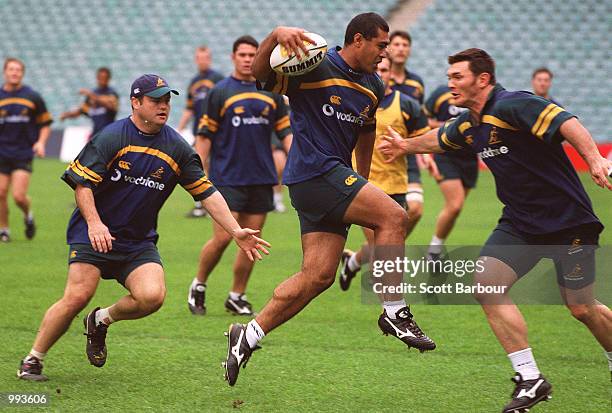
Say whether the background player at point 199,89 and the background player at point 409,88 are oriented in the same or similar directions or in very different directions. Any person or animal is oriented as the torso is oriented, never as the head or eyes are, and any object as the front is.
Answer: same or similar directions

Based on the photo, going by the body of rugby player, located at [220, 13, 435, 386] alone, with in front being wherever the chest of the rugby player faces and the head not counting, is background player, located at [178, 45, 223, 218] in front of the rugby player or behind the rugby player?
behind

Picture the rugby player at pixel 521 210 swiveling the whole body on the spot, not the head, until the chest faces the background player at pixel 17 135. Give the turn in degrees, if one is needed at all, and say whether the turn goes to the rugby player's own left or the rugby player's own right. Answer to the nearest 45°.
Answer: approximately 90° to the rugby player's own right

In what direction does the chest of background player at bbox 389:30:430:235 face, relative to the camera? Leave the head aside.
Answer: toward the camera

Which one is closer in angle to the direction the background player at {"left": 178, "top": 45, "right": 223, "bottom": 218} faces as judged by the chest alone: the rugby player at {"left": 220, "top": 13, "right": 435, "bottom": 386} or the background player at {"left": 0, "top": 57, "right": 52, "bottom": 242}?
the rugby player

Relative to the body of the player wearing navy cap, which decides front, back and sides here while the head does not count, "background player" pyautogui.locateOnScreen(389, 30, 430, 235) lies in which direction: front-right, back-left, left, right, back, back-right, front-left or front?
left

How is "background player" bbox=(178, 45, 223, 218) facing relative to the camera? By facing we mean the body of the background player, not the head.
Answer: toward the camera

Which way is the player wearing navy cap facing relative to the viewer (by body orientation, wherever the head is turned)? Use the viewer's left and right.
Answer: facing the viewer and to the right of the viewer

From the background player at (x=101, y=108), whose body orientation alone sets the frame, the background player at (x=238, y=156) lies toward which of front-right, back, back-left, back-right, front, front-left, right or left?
front-left

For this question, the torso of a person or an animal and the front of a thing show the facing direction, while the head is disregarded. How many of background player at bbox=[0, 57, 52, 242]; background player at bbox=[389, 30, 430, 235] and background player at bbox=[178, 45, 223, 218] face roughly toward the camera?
3

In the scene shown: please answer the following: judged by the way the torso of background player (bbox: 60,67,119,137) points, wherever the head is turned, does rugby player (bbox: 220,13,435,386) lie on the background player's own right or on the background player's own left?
on the background player's own left

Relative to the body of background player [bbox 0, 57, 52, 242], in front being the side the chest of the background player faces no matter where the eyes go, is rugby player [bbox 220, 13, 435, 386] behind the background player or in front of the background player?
in front
